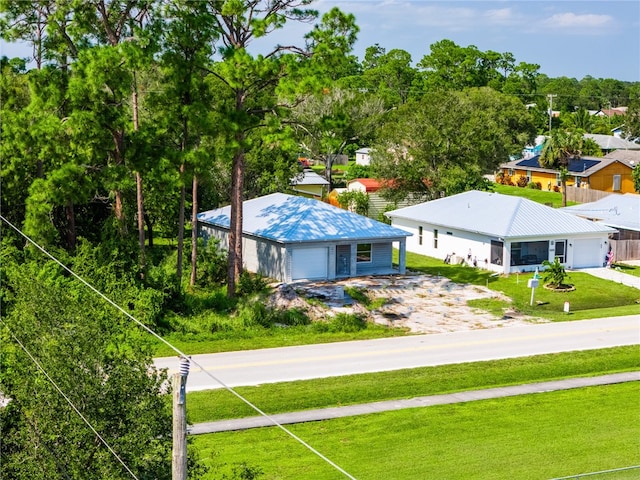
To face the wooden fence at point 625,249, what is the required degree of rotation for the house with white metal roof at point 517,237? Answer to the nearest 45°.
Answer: approximately 90° to its left

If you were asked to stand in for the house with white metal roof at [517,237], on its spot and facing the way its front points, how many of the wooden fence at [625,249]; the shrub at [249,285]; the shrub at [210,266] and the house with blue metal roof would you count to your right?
3

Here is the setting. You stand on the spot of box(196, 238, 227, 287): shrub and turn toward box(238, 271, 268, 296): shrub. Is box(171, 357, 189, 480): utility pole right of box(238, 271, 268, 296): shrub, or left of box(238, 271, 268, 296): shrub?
right

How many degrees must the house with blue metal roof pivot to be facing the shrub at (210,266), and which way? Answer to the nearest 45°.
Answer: approximately 90° to its right

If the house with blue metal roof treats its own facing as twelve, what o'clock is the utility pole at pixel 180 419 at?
The utility pole is roughly at 12 o'clock from the house with blue metal roof.

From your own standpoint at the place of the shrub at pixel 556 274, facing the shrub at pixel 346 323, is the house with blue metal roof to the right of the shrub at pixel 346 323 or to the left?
right

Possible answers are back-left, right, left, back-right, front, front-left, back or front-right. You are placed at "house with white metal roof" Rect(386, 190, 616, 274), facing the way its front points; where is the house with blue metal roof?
right

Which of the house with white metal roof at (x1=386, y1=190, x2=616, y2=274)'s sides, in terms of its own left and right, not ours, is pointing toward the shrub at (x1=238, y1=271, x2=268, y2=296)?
right

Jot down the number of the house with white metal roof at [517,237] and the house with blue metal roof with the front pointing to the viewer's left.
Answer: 0

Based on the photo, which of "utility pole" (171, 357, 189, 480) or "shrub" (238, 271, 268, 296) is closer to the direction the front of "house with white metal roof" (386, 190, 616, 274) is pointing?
the utility pole

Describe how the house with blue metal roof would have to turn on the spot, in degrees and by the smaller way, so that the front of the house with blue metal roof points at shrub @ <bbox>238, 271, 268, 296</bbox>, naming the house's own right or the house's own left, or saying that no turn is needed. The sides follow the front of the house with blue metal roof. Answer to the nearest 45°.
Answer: approximately 45° to the house's own right

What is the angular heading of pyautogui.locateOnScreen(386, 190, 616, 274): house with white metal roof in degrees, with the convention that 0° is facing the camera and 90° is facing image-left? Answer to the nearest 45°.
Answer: approximately 315°
